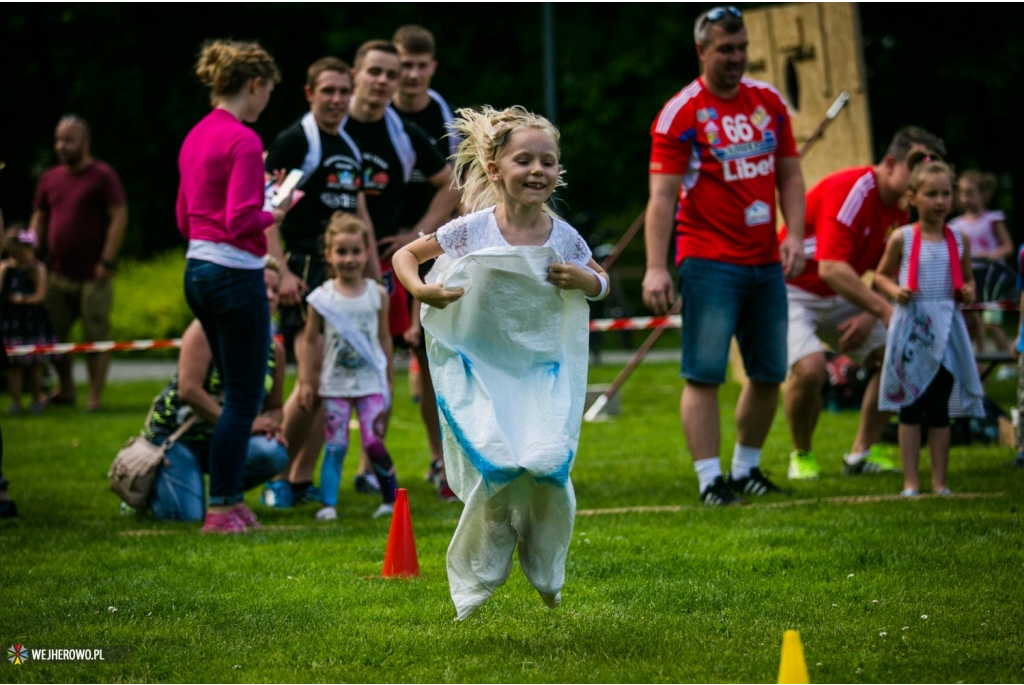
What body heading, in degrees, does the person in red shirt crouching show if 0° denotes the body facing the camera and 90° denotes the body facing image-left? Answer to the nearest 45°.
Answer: approximately 315°

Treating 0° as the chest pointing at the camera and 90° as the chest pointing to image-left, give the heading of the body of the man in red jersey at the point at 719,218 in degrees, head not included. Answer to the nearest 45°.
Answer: approximately 315°

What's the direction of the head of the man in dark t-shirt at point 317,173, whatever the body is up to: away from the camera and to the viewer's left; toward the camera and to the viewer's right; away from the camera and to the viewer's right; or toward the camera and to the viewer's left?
toward the camera and to the viewer's right

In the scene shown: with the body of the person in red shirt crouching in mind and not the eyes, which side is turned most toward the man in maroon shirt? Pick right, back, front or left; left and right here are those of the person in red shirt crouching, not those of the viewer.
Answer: back

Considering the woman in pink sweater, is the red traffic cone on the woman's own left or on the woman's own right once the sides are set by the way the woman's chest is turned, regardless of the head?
on the woman's own right

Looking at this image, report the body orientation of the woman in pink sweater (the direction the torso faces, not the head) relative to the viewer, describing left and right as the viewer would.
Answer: facing away from the viewer and to the right of the viewer

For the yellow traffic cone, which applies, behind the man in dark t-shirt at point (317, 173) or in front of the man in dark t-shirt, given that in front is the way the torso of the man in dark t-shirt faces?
in front
